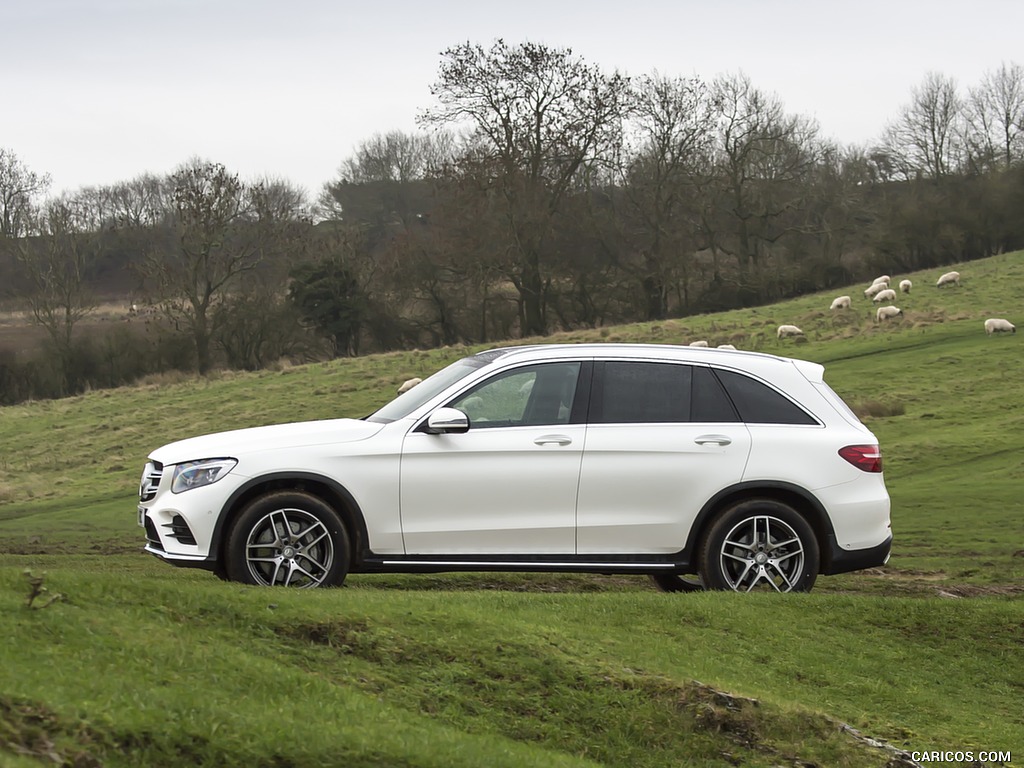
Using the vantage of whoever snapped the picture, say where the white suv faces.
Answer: facing to the left of the viewer

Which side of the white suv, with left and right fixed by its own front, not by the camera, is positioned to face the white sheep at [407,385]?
right

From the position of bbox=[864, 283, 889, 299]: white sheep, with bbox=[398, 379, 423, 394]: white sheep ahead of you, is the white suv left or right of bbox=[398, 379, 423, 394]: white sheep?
left

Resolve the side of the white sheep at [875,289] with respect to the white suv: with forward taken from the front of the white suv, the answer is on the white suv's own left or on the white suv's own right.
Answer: on the white suv's own right
